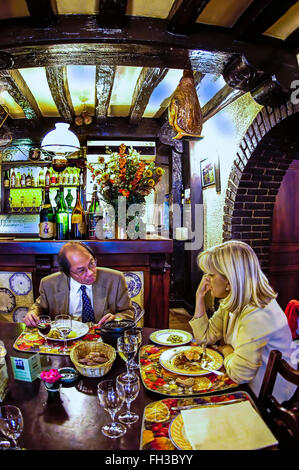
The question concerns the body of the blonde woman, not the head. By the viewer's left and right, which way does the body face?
facing to the left of the viewer

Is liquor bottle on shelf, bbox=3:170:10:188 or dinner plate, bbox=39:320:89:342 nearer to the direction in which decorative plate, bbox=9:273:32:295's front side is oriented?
the dinner plate

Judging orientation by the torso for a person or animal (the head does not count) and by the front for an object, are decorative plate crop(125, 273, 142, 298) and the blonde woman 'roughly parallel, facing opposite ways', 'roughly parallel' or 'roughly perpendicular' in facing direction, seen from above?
roughly perpendicular

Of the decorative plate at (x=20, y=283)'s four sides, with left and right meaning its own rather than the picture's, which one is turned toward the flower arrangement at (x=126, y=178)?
left

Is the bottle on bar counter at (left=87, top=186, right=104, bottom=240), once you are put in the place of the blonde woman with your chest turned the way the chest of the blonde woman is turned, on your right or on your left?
on your right

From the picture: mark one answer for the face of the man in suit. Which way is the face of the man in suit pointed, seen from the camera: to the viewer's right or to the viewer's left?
to the viewer's right

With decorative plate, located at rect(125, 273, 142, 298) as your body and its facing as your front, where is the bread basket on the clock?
The bread basket is roughly at 12 o'clock from the decorative plate.

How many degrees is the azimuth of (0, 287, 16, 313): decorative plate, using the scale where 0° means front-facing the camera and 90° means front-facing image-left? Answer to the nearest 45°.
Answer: approximately 0°
